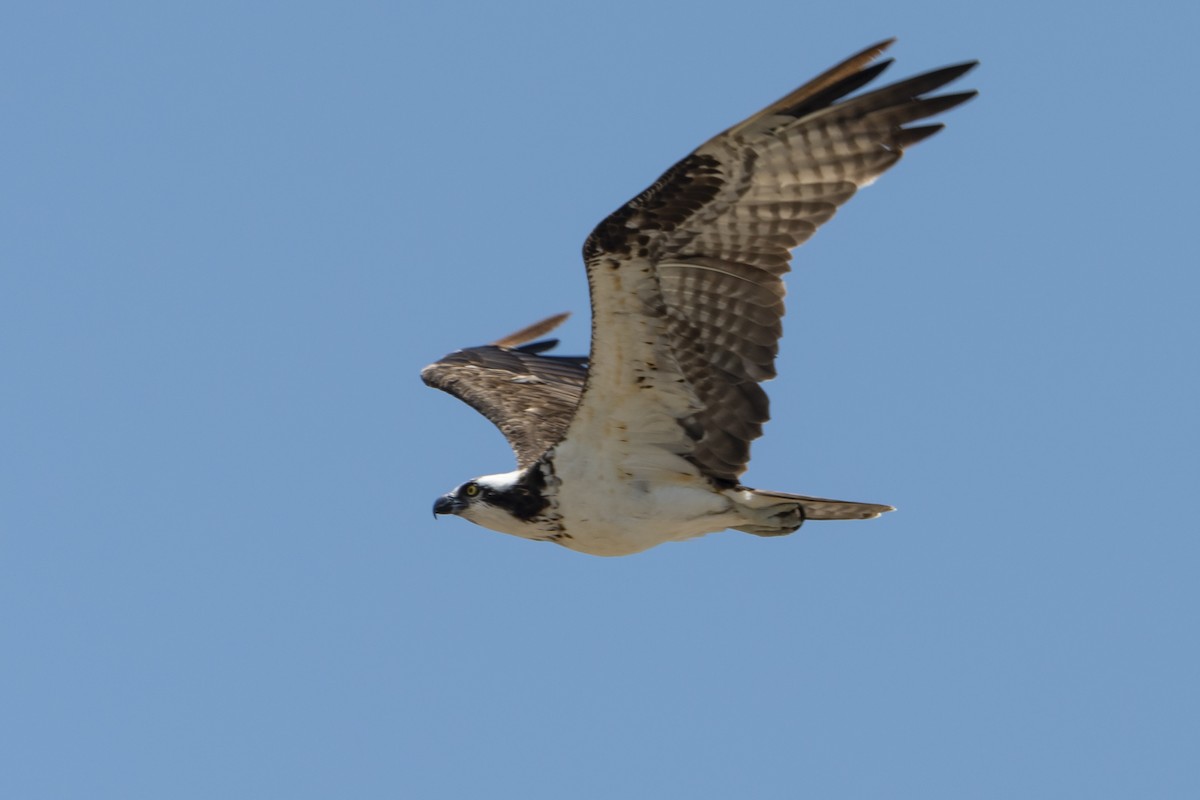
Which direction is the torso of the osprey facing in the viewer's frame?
to the viewer's left
